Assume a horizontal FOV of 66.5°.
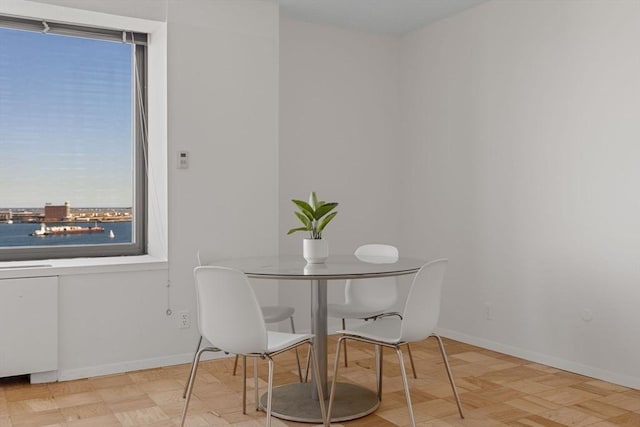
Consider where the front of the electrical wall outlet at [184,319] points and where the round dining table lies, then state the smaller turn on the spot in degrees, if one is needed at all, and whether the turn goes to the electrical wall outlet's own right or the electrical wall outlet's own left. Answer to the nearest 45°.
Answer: approximately 45° to the electrical wall outlet's own left

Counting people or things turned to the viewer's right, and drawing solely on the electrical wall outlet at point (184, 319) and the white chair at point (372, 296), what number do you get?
0

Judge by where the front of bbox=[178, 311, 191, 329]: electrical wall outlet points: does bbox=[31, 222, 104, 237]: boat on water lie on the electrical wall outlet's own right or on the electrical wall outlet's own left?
on the electrical wall outlet's own right

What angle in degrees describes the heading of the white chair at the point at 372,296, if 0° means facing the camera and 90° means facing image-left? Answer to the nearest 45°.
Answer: approximately 45°

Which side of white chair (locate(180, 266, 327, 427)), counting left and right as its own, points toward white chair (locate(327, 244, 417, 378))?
front

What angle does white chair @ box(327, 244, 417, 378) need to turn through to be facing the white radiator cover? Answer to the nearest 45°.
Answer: approximately 45° to its right

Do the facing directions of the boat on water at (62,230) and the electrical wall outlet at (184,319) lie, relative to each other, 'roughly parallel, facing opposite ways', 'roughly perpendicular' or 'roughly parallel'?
roughly perpendicular

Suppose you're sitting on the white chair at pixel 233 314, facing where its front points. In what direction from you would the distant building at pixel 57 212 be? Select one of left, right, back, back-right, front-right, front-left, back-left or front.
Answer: left

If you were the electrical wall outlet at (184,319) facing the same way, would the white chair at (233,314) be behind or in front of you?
in front

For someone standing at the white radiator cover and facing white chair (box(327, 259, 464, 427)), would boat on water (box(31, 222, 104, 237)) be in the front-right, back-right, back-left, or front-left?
back-left

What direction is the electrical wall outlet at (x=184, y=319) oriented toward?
toward the camera

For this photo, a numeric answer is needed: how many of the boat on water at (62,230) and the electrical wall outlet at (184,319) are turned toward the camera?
1

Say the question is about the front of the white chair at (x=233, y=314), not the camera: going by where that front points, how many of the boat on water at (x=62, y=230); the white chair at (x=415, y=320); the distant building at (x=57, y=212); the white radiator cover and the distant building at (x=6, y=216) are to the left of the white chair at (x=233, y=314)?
4

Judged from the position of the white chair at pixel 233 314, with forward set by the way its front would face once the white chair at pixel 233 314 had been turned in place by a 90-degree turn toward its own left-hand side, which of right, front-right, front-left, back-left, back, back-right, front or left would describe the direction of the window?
front

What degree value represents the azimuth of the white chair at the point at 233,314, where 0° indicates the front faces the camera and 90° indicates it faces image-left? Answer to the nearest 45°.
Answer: approximately 225°

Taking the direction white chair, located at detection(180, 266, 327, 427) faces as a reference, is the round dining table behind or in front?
in front

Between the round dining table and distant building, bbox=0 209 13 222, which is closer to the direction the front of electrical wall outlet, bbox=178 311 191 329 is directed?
the round dining table
